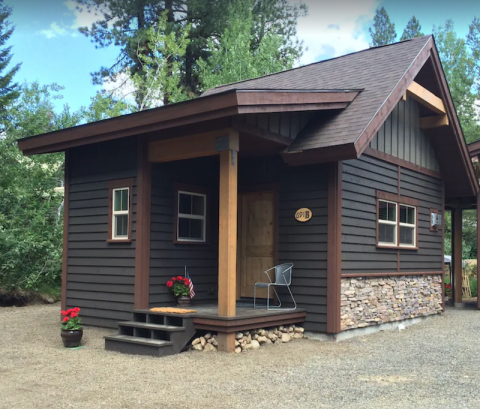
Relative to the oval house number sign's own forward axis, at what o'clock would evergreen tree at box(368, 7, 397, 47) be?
The evergreen tree is roughly at 5 o'clock from the oval house number sign.

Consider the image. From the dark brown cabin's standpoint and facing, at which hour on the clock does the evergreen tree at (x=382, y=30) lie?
The evergreen tree is roughly at 5 o'clock from the dark brown cabin.

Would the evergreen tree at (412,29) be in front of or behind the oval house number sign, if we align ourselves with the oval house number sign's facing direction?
behind

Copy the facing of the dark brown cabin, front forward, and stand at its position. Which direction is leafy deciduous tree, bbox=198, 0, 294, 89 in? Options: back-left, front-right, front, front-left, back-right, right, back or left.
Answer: back-right

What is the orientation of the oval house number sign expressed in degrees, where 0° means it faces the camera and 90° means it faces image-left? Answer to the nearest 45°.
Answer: approximately 45°

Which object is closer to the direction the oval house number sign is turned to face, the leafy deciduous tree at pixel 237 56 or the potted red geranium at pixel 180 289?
the potted red geranium

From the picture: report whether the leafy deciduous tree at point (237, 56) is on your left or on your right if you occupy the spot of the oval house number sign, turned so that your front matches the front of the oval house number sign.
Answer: on your right

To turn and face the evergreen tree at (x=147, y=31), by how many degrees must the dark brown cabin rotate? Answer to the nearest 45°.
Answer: approximately 135° to its right

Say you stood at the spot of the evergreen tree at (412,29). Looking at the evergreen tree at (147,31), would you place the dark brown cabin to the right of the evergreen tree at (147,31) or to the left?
left
